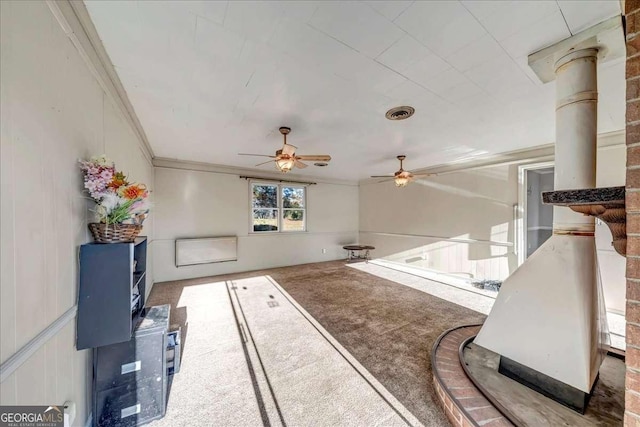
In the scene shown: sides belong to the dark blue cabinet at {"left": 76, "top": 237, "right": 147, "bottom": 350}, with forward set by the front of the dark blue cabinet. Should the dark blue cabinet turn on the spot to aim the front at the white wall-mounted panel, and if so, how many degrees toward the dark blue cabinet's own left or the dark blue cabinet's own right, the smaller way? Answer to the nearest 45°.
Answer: approximately 45° to the dark blue cabinet's own left

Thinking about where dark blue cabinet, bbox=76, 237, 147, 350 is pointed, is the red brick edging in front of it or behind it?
in front

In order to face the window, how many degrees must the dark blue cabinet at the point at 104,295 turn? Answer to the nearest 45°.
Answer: approximately 45° to its left

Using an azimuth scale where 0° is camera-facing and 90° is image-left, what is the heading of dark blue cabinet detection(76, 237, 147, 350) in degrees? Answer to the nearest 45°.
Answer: approximately 270°

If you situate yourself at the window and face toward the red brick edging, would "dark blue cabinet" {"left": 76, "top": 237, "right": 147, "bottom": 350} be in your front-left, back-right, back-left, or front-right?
front-right
